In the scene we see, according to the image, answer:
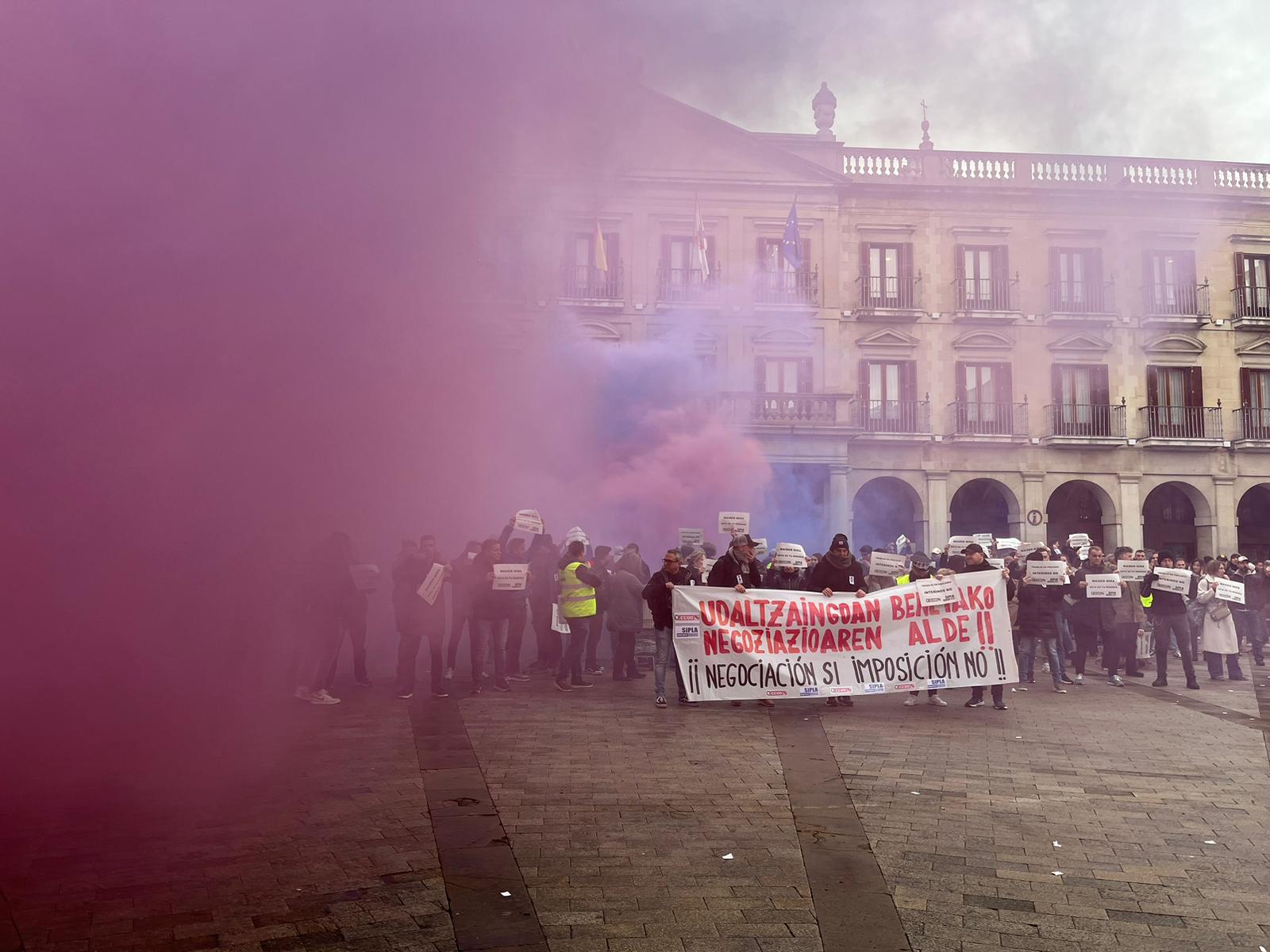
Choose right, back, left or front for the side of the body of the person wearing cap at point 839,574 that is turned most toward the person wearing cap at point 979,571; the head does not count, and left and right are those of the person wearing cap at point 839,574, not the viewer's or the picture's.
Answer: left

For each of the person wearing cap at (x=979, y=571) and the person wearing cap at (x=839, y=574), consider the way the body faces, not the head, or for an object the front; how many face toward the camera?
2

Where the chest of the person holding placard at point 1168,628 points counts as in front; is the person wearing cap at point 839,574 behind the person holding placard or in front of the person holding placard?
in front

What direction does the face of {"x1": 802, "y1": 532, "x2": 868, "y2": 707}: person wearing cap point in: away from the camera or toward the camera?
toward the camera

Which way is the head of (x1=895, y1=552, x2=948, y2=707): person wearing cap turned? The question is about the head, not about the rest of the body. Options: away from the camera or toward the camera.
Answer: toward the camera

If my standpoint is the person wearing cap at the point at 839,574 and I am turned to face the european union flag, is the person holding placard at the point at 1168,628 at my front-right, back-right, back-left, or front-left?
front-right

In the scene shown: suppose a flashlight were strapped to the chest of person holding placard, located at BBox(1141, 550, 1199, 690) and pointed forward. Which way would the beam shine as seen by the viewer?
toward the camera

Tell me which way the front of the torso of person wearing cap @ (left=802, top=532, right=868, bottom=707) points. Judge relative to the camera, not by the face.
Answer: toward the camera

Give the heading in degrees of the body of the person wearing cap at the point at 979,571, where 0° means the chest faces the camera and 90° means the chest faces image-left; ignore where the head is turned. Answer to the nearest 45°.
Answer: approximately 0°

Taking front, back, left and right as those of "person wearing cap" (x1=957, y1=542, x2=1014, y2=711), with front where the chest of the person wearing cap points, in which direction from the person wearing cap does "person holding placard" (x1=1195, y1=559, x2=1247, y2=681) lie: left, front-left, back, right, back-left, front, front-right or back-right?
back-left

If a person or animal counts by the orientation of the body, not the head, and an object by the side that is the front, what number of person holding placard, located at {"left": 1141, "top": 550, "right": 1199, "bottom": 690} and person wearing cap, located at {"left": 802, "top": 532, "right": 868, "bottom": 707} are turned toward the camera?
2

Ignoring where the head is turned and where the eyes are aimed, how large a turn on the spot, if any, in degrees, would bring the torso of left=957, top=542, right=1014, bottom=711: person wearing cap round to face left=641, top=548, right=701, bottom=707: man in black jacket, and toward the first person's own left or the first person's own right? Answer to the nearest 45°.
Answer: approximately 45° to the first person's own right
